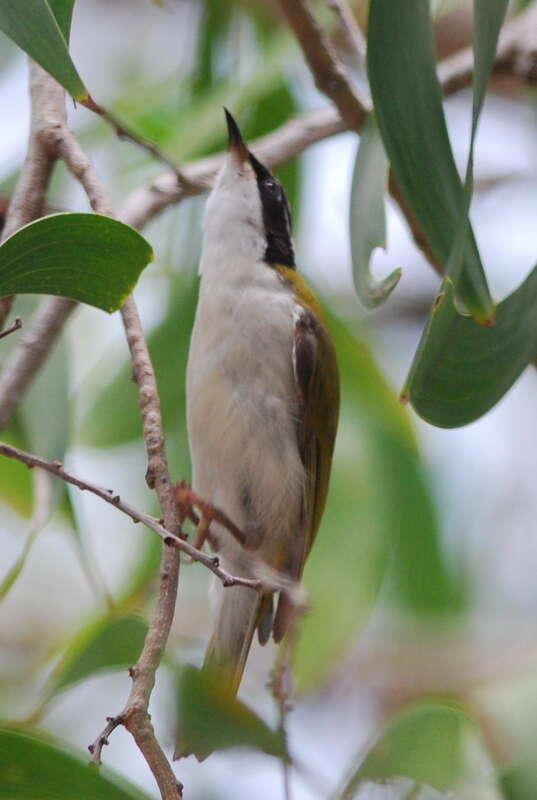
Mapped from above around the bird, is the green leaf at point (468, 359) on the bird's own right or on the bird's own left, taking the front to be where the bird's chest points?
on the bird's own left

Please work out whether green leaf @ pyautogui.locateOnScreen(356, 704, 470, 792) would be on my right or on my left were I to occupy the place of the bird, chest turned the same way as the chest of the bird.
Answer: on my left

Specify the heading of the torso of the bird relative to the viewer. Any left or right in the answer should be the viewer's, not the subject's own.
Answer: facing the viewer and to the left of the viewer

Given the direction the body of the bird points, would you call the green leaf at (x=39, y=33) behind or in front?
in front

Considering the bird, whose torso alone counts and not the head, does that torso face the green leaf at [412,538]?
no

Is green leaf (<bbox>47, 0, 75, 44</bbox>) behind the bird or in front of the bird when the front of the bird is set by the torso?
in front
